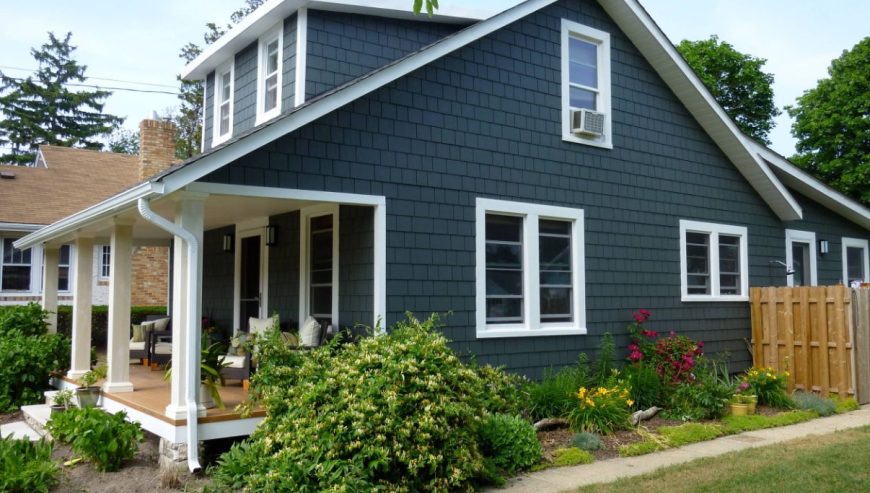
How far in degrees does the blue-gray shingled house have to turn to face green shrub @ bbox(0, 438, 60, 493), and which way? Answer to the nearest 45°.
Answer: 0° — it already faces it

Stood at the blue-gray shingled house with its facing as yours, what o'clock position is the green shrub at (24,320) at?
The green shrub is roughly at 2 o'clock from the blue-gray shingled house.

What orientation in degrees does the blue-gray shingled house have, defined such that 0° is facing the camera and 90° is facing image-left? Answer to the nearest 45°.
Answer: approximately 45°

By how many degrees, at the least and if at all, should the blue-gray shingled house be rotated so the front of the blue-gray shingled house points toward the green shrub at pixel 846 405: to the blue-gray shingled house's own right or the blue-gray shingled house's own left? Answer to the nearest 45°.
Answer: approximately 135° to the blue-gray shingled house's own left
